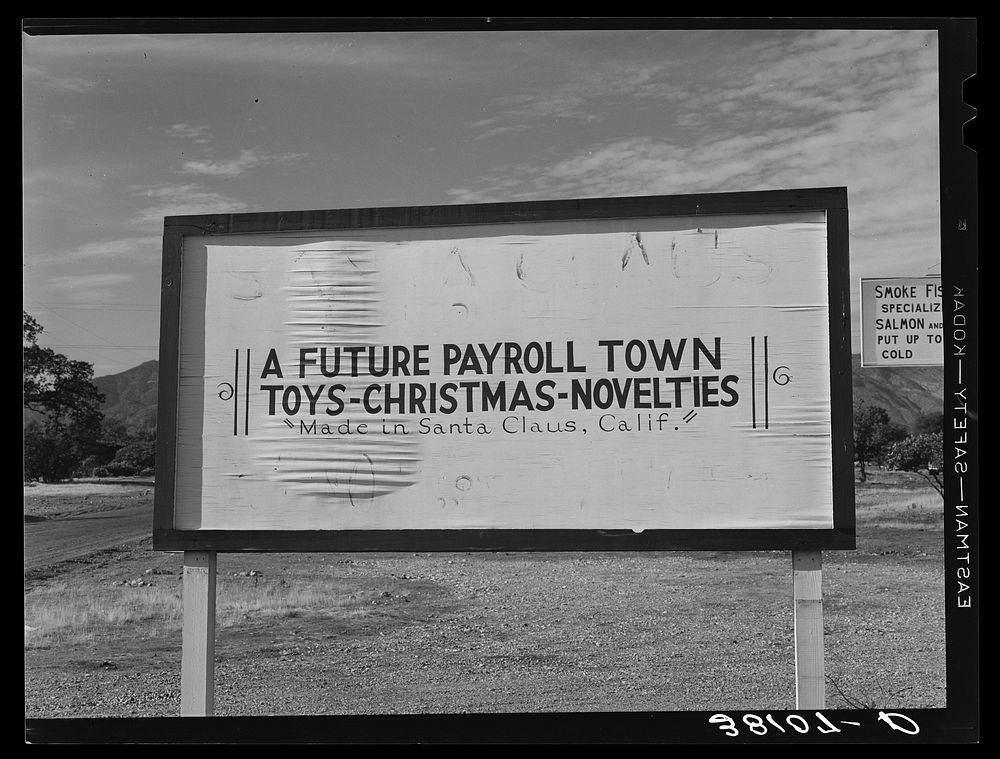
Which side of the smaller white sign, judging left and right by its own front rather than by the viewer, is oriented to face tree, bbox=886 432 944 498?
back

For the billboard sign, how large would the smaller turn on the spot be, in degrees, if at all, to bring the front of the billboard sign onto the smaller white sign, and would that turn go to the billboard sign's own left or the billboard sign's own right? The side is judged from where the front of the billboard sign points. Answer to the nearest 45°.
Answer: approximately 135° to the billboard sign's own left

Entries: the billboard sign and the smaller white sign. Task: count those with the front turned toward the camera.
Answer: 2

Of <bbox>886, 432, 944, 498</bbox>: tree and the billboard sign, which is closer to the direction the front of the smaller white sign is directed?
the billboard sign

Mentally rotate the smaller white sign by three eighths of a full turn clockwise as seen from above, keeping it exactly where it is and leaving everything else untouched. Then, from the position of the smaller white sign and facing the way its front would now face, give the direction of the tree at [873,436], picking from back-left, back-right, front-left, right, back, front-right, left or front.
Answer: front-right

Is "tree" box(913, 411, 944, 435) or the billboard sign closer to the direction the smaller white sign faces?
the billboard sign

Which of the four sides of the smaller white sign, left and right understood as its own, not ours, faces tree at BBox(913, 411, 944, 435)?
back

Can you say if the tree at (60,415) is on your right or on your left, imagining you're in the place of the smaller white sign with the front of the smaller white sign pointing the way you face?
on your right
